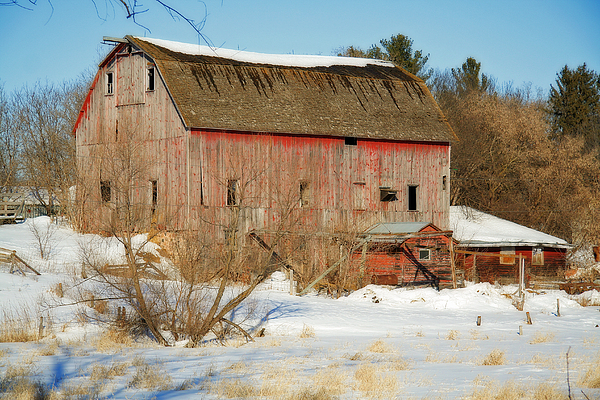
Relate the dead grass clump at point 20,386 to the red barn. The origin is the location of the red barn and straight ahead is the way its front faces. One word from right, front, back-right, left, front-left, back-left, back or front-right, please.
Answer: front-left

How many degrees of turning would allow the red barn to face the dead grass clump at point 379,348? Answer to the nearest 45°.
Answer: approximately 45° to its left

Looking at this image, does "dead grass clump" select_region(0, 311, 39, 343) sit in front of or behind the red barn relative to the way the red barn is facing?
in front

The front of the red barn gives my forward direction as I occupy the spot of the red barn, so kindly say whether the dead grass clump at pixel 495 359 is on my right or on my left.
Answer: on my left

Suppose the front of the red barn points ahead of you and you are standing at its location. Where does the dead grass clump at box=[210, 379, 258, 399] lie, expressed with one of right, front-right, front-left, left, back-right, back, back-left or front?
front-left

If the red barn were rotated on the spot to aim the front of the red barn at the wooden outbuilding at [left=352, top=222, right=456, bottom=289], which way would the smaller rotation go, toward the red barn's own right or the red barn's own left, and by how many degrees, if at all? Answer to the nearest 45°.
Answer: approximately 135° to the red barn's own left

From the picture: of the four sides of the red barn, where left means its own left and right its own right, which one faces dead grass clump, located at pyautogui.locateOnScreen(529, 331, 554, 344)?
left

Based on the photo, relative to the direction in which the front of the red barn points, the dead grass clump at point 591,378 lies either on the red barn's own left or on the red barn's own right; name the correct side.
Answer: on the red barn's own left

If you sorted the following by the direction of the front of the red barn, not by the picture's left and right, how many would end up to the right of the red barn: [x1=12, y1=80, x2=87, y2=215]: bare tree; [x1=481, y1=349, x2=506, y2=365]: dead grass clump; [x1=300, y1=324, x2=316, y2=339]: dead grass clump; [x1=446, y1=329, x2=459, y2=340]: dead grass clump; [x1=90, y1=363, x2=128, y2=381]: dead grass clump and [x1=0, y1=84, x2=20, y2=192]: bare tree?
2

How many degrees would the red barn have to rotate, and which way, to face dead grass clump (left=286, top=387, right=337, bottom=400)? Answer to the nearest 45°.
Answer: approximately 45° to its left

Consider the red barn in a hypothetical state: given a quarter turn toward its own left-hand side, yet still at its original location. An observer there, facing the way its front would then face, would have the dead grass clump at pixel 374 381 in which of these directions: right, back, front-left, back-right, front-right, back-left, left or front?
front-right

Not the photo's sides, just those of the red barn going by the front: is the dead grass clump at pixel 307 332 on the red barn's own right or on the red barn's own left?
on the red barn's own left

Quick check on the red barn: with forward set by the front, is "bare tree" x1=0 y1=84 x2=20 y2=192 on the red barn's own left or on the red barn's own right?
on the red barn's own right

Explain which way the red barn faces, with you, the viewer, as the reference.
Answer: facing the viewer and to the left of the viewer
